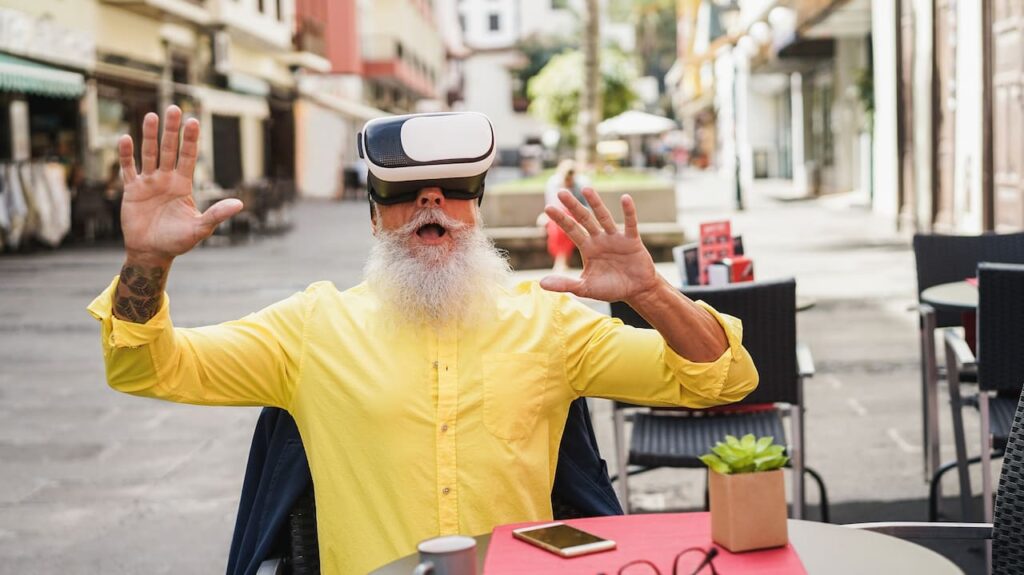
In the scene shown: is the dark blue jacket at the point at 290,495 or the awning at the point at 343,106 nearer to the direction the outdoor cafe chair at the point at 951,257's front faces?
the dark blue jacket

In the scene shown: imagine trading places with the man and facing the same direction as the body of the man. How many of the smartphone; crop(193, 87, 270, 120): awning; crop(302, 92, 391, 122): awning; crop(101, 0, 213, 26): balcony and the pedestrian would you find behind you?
4

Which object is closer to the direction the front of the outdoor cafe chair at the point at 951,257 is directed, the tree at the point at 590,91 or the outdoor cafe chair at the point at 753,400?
the outdoor cafe chair

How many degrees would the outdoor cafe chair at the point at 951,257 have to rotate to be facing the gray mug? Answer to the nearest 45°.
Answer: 0° — it already faces it

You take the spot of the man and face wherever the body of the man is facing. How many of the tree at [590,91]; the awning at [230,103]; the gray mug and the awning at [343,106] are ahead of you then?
1

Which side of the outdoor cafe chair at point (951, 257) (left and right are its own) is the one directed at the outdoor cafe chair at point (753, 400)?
front

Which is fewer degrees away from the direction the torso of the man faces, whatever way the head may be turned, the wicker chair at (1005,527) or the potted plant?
the potted plant

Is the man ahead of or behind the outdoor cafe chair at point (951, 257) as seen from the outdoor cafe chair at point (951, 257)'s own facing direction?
ahead

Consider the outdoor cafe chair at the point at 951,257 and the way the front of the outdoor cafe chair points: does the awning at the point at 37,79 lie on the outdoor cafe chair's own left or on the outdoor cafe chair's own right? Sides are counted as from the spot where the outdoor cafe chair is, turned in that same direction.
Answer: on the outdoor cafe chair's own right

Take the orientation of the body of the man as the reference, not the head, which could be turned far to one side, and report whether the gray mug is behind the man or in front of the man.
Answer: in front
